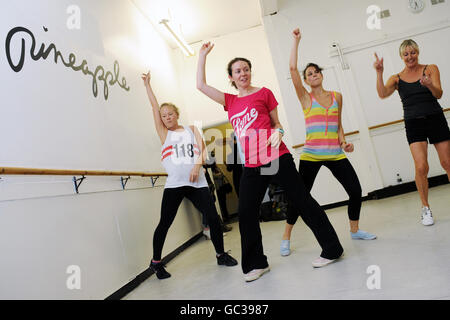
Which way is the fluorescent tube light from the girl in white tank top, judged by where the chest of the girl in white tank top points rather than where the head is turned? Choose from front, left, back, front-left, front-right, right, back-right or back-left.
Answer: back

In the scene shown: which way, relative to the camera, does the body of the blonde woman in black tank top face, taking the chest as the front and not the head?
toward the camera

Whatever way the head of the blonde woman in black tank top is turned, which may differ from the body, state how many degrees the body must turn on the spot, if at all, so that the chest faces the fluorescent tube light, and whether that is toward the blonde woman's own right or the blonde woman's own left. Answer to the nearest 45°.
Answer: approximately 135° to the blonde woman's own right

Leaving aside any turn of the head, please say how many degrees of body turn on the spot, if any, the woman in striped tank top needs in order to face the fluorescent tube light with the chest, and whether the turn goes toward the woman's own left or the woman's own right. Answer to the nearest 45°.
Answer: approximately 135° to the woman's own right

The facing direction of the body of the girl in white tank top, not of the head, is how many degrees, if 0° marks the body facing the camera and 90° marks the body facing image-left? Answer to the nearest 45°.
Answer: approximately 0°

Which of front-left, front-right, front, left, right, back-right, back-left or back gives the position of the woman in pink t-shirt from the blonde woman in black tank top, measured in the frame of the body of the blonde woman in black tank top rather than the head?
front-right

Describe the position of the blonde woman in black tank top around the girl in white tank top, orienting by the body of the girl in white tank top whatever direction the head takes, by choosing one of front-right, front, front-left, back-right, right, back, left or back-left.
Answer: left

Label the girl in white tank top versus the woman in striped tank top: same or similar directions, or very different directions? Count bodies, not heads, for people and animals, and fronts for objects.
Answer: same or similar directions

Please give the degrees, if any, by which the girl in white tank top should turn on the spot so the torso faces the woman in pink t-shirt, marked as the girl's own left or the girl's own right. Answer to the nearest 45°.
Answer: approximately 45° to the girl's own left

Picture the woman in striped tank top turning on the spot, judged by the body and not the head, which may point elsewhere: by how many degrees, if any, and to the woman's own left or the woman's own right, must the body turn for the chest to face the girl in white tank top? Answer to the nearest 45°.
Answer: approximately 90° to the woman's own right

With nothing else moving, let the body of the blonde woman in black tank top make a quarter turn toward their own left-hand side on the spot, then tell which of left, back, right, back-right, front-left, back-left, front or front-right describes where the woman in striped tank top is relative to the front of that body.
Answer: back-right

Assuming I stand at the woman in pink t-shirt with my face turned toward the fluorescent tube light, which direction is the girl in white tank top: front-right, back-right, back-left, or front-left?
front-left

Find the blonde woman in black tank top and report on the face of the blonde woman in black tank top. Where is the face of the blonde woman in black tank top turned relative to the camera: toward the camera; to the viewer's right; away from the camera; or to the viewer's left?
toward the camera

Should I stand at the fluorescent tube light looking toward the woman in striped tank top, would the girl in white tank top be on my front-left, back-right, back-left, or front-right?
front-right

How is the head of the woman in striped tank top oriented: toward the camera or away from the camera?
toward the camera

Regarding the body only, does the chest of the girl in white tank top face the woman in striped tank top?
no
